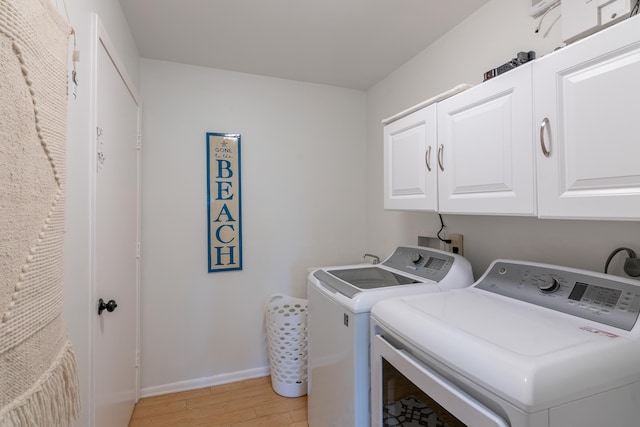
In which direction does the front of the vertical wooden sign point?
toward the camera

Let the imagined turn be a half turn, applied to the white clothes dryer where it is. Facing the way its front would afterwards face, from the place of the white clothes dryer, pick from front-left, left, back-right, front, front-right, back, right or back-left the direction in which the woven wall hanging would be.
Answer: back

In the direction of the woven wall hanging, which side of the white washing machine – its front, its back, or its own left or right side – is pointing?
front

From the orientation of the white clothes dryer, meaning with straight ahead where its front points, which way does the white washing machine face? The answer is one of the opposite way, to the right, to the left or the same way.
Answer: the same way

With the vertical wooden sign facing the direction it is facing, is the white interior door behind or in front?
in front

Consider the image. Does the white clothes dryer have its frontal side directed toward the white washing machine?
no

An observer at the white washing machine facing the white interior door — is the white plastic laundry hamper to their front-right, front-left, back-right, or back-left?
front-right

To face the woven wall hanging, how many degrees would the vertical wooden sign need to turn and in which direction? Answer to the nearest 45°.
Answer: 0° — it already faces it

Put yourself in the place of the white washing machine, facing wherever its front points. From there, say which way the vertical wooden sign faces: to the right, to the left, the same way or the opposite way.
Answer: to the left

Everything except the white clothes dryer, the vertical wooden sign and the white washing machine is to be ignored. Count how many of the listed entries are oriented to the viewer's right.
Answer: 0

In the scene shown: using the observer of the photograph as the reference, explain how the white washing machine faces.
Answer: facing the viewer and to the left of the viewer

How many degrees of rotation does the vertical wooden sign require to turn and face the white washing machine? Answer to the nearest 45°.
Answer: approximately 45° to its left

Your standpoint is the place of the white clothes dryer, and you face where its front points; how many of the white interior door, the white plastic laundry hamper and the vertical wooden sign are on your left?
0

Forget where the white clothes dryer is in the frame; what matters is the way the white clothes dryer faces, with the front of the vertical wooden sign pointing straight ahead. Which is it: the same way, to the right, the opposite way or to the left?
to the right

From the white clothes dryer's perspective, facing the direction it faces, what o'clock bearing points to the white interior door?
The white interior door is roughly at 1 o'clock from the white clothes dryer.

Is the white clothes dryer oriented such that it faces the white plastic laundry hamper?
no

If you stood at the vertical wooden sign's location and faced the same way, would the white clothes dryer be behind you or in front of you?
in front
